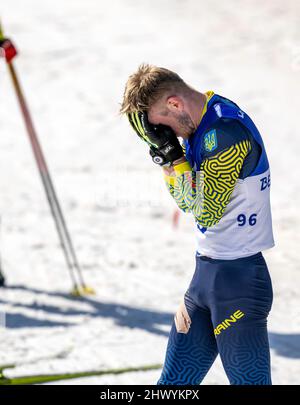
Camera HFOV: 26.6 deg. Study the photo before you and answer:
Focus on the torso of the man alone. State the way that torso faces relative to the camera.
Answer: to the viewer's left

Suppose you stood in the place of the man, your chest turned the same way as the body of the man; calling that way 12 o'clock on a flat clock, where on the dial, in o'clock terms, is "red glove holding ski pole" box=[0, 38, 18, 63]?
The red glove holding ski pole is roughly at 2 o'clock from the man.
